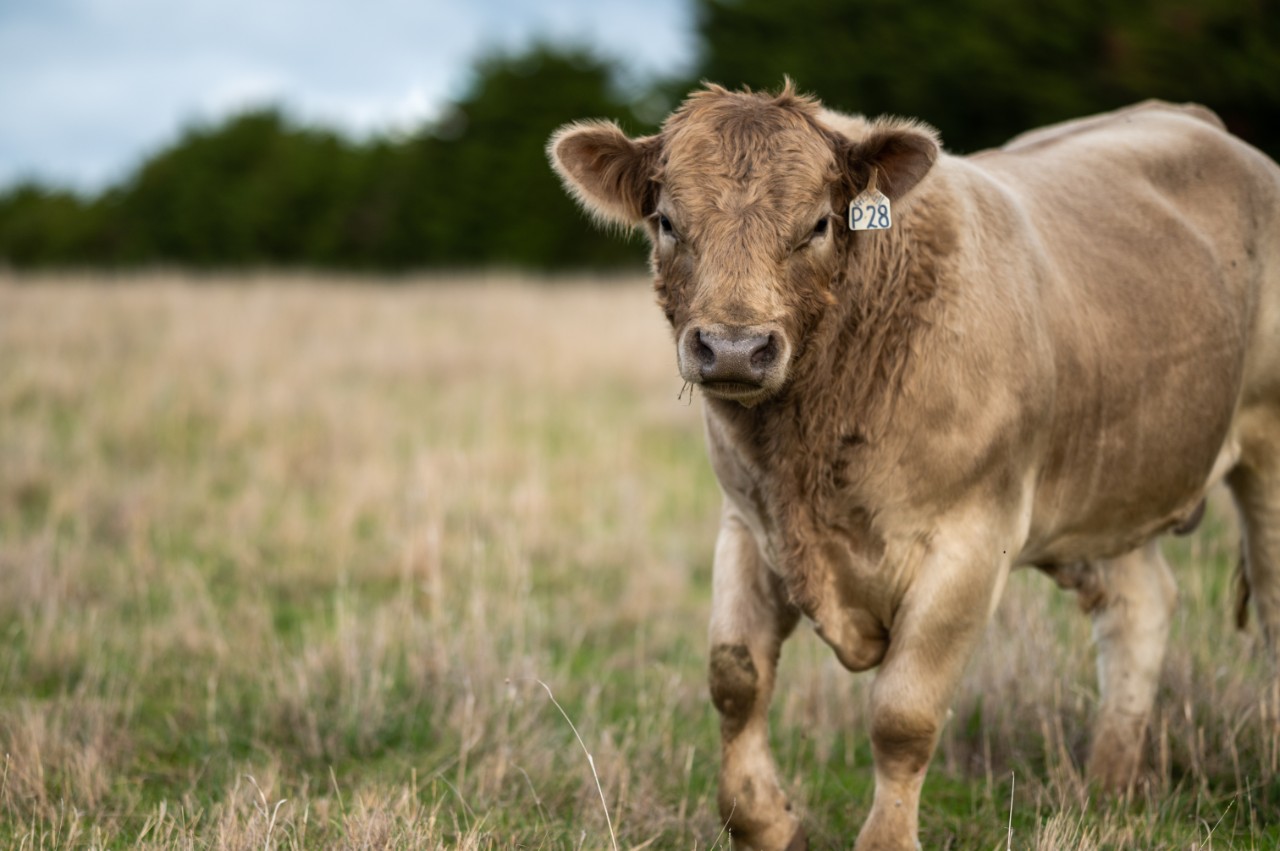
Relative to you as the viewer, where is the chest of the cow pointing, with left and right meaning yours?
facing the viewer and to the left of the viewer
